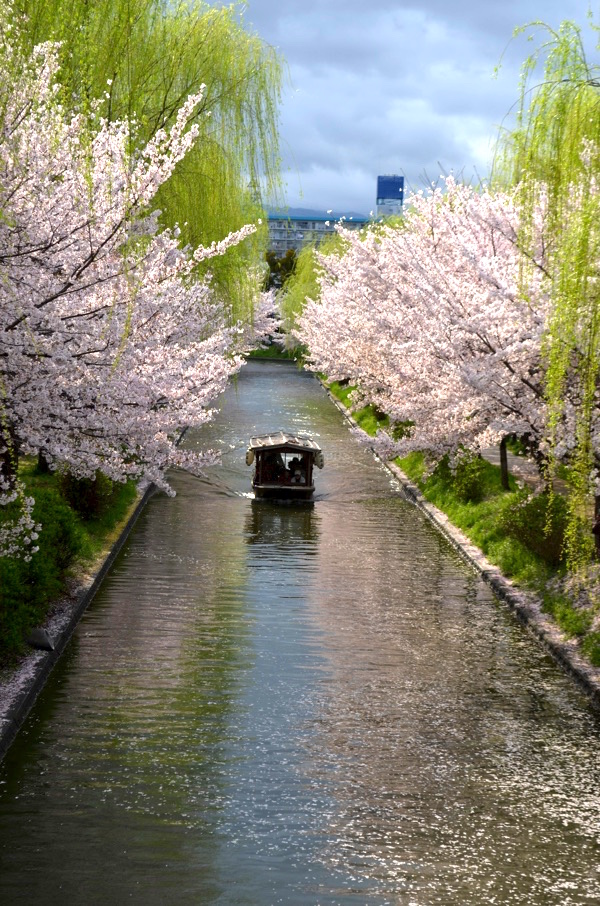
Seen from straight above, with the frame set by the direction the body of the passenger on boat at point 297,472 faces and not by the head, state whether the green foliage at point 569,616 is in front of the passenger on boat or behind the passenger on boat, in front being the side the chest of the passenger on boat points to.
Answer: in front

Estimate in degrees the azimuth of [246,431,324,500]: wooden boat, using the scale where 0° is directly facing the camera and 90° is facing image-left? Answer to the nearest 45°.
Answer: approximately 0°

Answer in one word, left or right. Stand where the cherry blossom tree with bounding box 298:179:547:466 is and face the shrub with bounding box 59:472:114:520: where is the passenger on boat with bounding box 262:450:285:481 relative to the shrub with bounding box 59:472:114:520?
right

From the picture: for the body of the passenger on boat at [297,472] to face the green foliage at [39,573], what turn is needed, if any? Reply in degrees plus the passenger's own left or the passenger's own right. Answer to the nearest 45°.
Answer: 0° — they already face it

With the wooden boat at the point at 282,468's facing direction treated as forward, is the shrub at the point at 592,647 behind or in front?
in front

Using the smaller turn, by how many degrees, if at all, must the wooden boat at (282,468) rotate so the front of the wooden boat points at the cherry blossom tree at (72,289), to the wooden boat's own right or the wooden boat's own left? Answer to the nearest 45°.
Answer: approximately 90° to the wooden boat's own right

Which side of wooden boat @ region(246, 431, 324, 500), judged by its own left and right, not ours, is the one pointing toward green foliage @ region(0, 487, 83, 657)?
front

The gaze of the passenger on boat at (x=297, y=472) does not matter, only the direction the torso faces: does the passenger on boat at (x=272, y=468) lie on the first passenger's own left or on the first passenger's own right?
on the first passenger's own right

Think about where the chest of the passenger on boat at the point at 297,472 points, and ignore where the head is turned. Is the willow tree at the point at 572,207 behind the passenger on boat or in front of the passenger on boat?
in front

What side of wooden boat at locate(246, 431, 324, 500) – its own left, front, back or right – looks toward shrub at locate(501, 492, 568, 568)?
front
